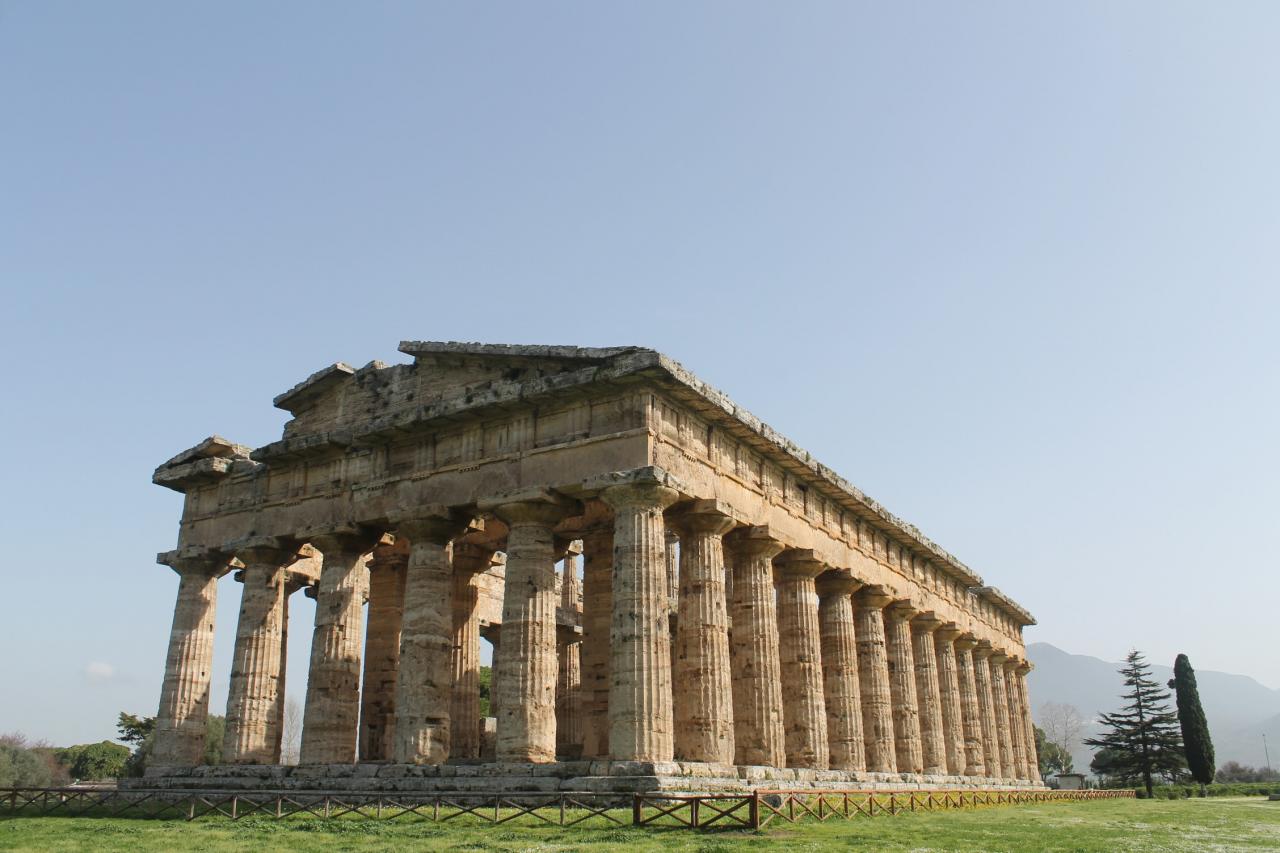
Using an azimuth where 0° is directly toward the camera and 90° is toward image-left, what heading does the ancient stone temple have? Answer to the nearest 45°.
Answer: approximately 45°
